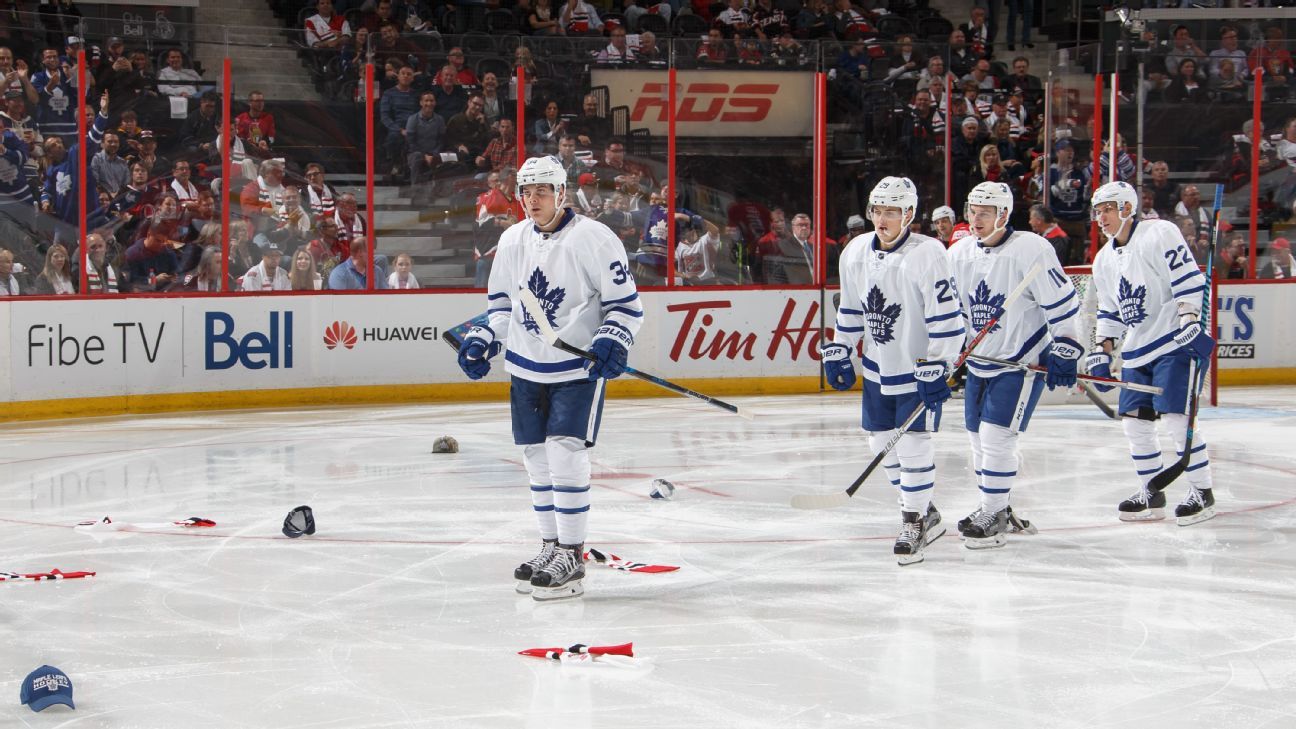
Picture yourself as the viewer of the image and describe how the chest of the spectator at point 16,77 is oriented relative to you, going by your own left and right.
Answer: facing the viewer and to the right of the viewer

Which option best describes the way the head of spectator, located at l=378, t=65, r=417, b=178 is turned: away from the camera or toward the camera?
toward the camera

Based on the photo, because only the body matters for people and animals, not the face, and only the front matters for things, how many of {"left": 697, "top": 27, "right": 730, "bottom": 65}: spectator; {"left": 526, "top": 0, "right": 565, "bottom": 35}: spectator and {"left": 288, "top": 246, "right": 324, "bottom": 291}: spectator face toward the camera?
3

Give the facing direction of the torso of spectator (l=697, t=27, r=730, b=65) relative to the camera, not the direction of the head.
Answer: toward the camera

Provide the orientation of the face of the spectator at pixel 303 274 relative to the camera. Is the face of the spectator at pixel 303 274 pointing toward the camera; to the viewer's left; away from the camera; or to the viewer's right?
toward the camera

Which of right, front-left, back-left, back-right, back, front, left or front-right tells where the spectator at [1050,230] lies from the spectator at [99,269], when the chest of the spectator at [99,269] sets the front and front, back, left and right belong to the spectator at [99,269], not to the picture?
left

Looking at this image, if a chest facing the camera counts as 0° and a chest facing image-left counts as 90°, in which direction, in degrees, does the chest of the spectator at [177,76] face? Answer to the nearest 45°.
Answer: approximately 0°

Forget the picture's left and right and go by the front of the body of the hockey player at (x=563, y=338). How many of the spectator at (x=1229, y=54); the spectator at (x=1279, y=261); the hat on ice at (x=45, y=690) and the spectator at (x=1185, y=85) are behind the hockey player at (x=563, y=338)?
3

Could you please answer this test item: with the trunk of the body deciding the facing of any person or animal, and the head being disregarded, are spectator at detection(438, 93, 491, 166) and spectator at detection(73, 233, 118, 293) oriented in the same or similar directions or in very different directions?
same or similar directions

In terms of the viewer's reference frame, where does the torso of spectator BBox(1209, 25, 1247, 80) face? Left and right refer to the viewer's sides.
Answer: facing the viewer

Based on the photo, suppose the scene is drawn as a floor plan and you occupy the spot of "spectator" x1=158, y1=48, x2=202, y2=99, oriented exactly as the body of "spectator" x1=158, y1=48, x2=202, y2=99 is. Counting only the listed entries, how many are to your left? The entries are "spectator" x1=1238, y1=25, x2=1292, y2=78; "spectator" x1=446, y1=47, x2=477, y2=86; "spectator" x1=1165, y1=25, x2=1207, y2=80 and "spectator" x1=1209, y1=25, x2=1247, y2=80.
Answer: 4

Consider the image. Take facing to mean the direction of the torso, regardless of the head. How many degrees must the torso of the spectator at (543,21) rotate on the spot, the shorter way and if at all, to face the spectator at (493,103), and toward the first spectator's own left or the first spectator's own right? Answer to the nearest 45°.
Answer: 0° — they already face them

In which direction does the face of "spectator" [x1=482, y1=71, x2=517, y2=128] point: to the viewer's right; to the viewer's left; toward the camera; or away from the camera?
toward the camera

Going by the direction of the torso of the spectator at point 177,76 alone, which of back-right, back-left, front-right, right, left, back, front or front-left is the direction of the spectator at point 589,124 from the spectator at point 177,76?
left

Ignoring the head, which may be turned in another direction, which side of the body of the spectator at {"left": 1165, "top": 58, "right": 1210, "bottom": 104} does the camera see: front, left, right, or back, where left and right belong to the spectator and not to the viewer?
front

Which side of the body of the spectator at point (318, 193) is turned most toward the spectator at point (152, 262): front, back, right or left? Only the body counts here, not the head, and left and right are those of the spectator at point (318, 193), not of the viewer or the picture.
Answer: right
